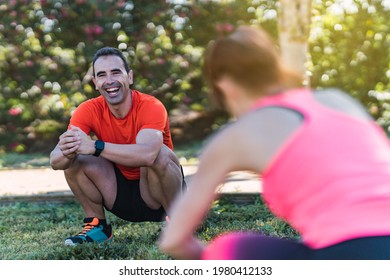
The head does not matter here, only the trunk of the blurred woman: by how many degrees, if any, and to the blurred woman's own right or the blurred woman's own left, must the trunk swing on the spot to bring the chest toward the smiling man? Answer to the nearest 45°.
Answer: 0° — they already face them

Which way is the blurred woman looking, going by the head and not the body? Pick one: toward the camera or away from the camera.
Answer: away from the camera

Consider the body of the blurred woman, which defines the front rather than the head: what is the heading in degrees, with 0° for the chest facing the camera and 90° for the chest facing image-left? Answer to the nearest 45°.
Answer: approximately 135°

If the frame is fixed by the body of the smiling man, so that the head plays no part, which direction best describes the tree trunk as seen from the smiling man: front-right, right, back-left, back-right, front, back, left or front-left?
back

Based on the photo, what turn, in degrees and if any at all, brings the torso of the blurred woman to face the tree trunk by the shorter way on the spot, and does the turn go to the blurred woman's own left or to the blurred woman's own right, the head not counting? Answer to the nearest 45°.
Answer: approximately 45° to the blurred woman's own right

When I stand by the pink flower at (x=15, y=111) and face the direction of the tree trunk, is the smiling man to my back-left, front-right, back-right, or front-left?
front-right

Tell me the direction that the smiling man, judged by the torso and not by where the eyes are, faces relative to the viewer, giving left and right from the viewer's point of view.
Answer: facing the viewer and to the left of the viewer

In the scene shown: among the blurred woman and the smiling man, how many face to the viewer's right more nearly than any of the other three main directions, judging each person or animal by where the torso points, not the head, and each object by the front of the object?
0
